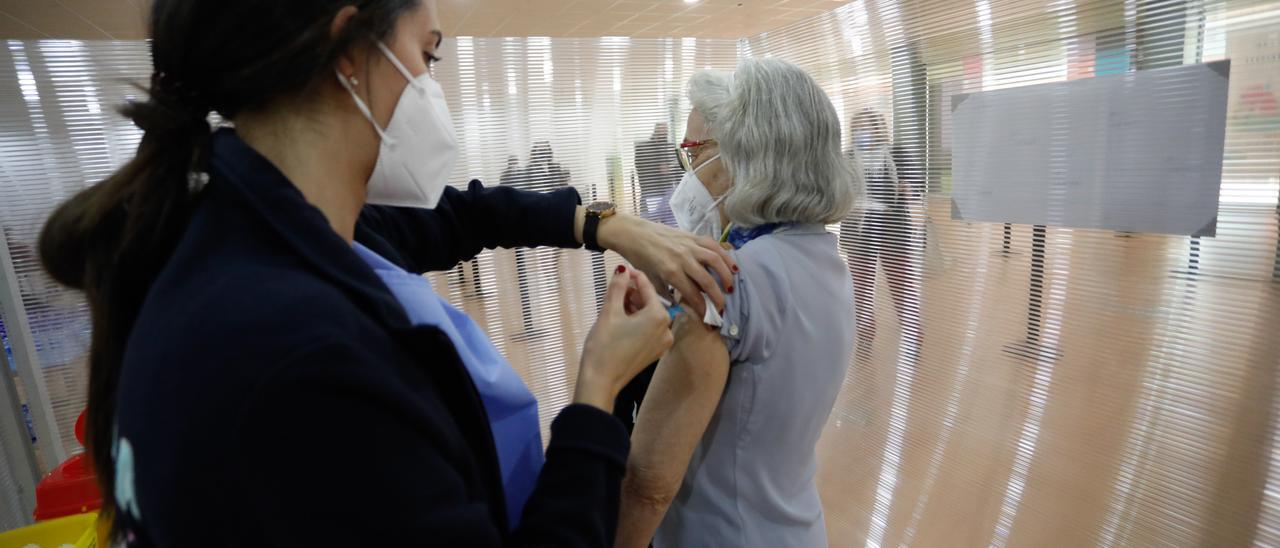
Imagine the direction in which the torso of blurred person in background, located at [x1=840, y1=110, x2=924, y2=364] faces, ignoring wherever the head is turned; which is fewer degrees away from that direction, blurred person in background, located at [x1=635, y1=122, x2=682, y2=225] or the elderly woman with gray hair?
the elderly woman with gray hair

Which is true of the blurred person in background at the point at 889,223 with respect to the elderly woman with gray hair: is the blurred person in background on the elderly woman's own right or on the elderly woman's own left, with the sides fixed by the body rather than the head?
on the elderly woman's own right

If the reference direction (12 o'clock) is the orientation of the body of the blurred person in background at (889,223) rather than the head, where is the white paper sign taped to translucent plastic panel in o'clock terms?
The white paper sign taped to translucent plastic panel is roughly at 9 o'clock from the blurred person in background.

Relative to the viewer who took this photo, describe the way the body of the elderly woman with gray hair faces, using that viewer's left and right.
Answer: facing away from the viewer and to the left of the viewer

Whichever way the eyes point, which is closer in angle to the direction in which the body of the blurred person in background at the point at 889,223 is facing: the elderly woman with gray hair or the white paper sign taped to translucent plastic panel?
the elderly woman with gray hair

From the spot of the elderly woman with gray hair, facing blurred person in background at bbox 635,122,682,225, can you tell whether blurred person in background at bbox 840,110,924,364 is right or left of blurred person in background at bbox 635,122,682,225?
right

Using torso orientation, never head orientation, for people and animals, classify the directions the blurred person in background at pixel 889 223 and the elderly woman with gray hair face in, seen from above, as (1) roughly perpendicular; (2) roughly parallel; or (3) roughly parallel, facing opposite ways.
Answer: roughly perpendicular

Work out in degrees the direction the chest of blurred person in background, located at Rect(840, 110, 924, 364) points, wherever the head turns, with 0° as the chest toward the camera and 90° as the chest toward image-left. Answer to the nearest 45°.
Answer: approximately 45°

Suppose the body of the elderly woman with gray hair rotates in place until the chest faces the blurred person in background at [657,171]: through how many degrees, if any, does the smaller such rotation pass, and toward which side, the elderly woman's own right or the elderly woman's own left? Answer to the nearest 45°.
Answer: approximately 45° to the elderly woman's own right

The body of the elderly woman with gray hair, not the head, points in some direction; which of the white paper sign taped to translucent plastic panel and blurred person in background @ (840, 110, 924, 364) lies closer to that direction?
the blurred person in background

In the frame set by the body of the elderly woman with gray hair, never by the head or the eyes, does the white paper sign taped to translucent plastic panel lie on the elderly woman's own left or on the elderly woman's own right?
on the elderly woman's own right
